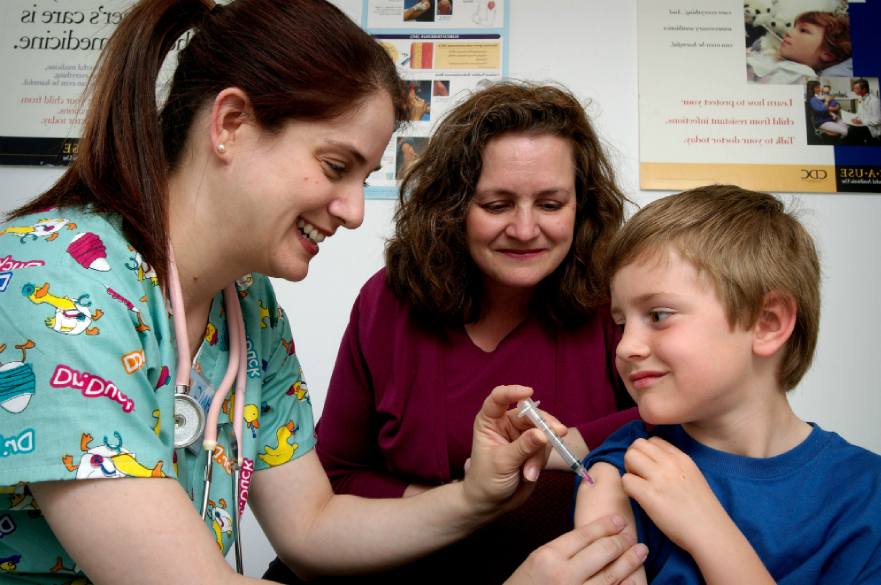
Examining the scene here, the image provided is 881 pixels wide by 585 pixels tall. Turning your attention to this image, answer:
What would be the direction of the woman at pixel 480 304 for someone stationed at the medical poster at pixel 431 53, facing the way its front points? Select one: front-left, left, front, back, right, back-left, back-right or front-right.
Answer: front

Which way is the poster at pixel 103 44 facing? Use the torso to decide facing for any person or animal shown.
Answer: toward the camera

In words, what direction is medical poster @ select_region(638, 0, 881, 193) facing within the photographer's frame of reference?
facing the viewer

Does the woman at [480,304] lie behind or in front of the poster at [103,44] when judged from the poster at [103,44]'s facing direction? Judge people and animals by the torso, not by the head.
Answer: in front

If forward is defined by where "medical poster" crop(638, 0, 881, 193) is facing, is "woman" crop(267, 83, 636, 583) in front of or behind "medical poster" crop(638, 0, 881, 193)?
in front

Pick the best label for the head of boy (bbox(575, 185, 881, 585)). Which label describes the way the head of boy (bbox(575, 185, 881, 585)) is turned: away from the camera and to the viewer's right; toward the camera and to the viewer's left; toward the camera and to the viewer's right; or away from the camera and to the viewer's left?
toward the camera and to the viewer's left

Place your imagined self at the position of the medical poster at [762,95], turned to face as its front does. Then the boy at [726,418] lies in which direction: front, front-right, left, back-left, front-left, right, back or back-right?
front

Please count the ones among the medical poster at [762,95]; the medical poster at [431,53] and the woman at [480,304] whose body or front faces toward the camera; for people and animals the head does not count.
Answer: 3

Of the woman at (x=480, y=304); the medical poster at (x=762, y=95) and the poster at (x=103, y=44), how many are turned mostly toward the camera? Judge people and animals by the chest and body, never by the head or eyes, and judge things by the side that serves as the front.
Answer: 3

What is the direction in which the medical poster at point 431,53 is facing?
toward the camera

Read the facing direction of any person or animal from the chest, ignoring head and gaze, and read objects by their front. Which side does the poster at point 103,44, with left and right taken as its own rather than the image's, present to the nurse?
front

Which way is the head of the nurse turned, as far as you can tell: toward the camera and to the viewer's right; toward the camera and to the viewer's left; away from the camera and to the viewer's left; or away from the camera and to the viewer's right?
toward the camera and to the viewer's right
